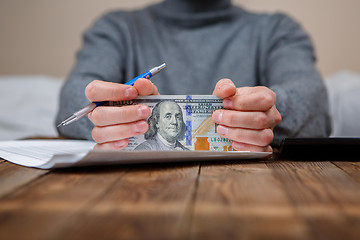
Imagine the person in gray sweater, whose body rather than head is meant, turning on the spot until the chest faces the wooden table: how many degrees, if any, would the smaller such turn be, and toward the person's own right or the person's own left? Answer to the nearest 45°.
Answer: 0° — they already face it

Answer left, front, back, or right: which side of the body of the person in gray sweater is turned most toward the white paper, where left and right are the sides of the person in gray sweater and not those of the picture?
front

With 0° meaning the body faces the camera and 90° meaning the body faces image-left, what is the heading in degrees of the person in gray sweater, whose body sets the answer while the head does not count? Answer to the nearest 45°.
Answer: approximately 0°
